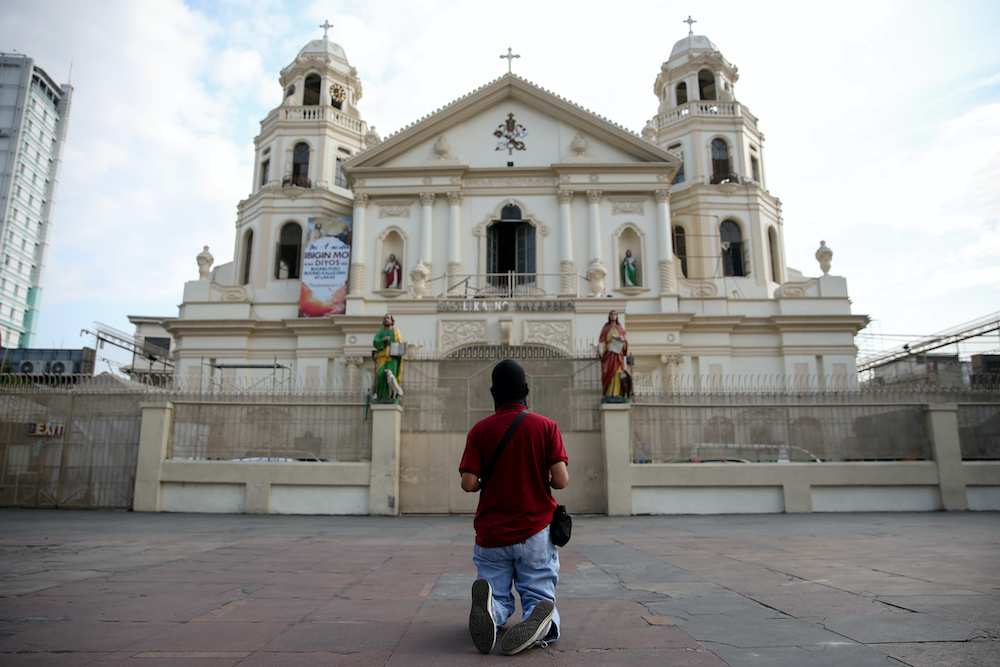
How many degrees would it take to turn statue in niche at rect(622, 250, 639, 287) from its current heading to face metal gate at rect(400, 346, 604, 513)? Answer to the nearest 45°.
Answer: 0° — it already faces it

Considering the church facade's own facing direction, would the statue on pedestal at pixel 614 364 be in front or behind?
in front

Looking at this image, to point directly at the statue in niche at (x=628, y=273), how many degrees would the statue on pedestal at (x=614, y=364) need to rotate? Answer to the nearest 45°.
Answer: approximately 180°

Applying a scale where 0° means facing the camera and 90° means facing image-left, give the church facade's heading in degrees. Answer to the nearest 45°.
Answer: approximately 0°

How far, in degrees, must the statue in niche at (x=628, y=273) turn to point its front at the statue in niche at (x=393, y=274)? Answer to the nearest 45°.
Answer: approximately 90° to its right

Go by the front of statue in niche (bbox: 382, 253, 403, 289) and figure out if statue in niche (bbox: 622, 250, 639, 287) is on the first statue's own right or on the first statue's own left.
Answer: on the first statue's own left

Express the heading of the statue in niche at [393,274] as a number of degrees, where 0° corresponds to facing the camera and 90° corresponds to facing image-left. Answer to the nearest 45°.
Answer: approximately 0°
